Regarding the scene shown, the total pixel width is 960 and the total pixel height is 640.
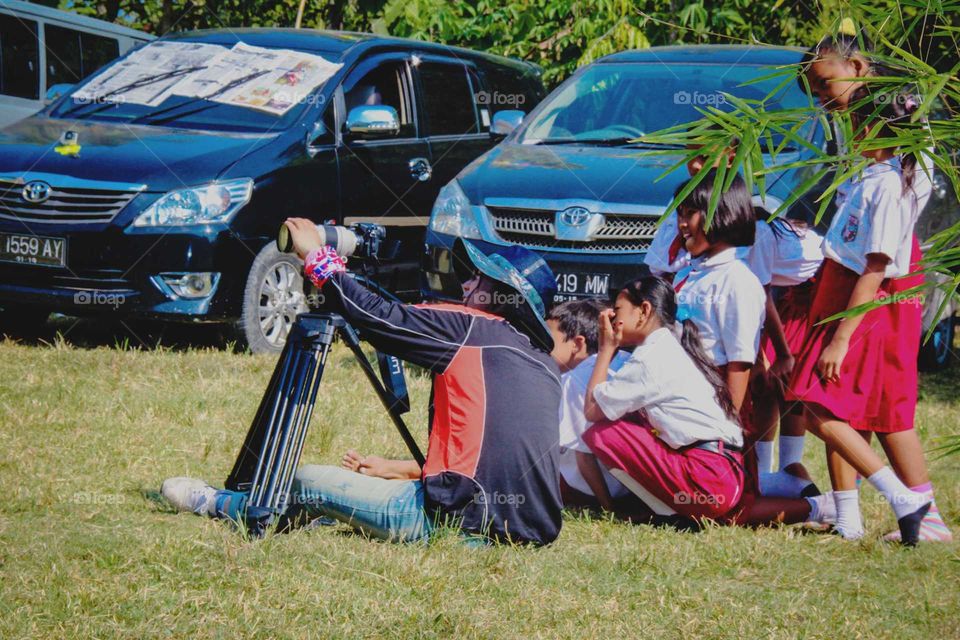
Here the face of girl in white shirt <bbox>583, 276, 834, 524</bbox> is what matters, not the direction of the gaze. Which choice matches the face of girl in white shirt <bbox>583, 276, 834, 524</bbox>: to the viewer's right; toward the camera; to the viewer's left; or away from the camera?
to the viewer's left

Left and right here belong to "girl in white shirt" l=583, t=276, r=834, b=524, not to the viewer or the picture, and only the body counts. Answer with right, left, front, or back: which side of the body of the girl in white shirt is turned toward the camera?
left

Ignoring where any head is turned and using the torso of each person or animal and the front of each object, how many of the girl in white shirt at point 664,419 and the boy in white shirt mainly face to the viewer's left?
2

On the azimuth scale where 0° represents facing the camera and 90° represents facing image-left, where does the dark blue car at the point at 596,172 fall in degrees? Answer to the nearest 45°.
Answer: approximately 45°

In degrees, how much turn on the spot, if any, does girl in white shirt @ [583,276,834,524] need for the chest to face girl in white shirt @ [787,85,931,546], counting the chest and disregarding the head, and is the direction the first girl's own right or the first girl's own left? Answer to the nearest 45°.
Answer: approximately 180°

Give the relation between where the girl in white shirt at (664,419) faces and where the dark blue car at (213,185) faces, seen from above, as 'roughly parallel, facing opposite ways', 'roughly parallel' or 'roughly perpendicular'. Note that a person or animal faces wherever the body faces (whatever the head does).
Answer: roughly perpendicular

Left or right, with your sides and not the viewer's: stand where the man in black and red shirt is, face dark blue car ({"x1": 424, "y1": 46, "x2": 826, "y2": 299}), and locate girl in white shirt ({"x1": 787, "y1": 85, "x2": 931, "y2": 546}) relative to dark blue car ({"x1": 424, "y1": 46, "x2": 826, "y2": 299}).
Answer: right

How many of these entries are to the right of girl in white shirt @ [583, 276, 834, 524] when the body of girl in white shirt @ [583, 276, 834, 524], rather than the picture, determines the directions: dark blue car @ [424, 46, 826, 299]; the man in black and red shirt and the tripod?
1

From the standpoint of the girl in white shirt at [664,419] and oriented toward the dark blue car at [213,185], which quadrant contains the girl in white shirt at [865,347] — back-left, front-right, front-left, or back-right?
back-right

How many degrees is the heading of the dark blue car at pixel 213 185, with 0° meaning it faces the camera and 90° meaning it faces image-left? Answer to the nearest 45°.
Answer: approximately 45°

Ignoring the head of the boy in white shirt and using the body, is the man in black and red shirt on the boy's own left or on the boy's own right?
on the boy's own left

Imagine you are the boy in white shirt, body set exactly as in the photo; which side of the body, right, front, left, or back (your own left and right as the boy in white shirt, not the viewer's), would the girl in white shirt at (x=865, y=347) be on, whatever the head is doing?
back

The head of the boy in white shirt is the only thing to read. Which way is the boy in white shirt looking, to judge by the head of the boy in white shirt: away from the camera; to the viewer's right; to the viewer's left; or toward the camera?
to the viewer's left

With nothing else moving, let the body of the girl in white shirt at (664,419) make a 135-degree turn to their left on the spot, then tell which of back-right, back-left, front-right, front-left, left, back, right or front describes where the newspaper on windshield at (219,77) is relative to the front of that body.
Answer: back

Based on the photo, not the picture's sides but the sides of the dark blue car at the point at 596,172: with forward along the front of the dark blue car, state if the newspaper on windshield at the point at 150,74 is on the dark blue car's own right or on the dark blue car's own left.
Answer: on the dark blue car's own right

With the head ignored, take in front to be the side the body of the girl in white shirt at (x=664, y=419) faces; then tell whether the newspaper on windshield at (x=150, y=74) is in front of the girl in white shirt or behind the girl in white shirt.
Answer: in front

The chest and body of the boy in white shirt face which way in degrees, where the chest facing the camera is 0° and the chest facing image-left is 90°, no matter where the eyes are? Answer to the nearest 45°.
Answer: approximately 90°

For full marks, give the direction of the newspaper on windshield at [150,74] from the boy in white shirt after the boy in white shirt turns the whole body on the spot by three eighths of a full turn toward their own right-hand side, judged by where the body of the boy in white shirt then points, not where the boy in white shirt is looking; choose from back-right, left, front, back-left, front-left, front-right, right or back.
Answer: left
